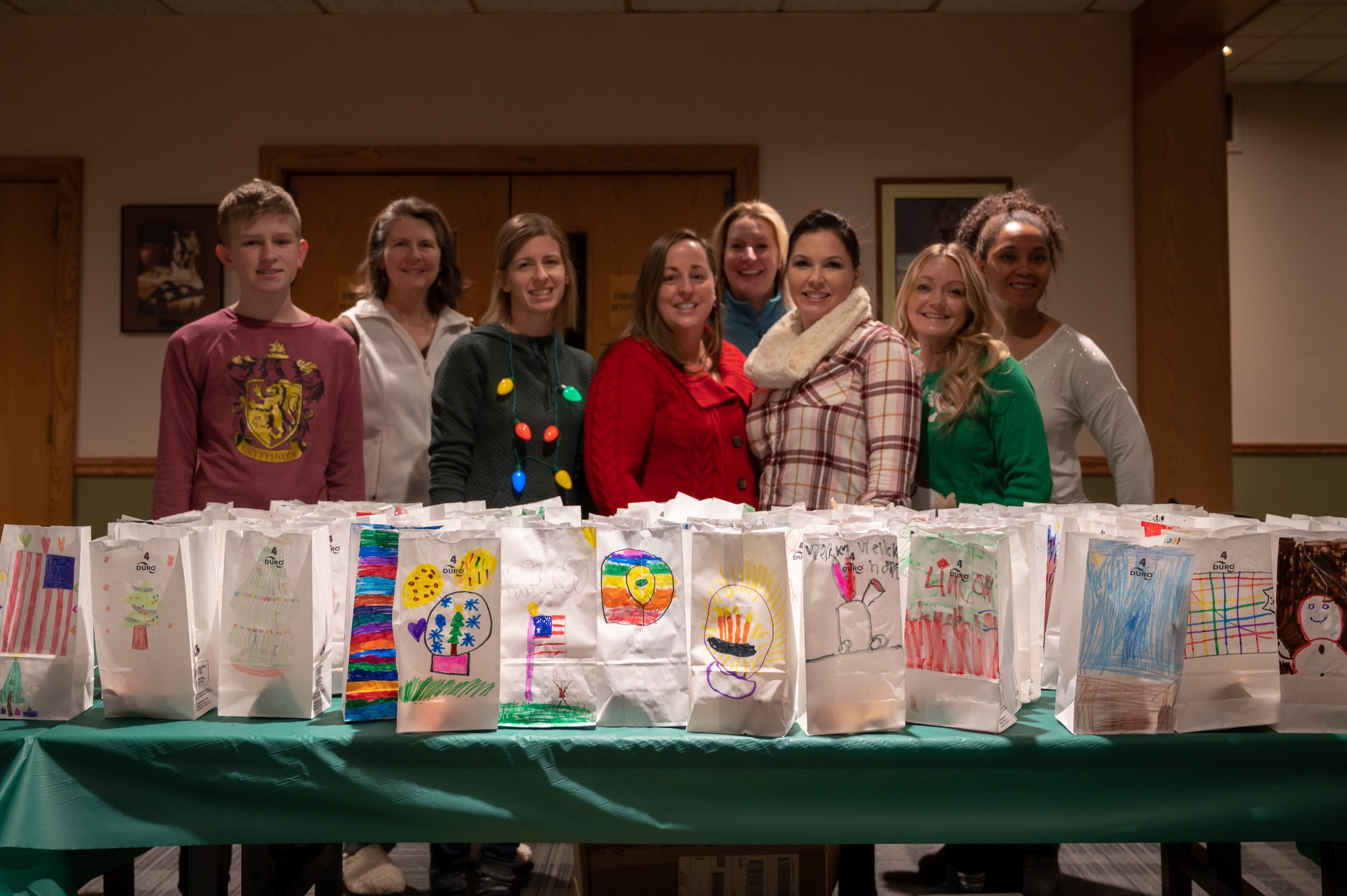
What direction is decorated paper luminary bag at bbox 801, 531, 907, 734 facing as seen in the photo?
toward the camera

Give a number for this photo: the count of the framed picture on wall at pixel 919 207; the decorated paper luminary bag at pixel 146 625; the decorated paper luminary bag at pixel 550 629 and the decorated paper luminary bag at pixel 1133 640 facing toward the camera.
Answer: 4

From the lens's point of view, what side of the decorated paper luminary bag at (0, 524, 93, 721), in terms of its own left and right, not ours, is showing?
front

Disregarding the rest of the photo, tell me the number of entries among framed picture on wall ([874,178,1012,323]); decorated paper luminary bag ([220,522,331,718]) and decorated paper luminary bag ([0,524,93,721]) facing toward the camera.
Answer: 3

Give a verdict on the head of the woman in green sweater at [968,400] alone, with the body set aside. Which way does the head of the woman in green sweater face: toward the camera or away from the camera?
toward the camera

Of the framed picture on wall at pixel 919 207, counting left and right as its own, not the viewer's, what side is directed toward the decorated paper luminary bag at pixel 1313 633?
front

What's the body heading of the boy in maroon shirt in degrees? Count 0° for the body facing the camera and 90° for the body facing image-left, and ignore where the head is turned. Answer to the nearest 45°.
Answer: approximately 0°

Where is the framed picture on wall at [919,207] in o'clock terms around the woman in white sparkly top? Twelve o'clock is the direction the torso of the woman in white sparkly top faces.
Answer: The framed picture on wall is roughly at 4 o'clock from the woman in white sparkly top.

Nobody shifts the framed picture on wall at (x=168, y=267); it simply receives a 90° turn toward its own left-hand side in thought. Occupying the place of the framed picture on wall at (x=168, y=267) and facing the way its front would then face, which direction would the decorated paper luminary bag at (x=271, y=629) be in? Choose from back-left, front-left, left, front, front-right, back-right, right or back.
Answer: right

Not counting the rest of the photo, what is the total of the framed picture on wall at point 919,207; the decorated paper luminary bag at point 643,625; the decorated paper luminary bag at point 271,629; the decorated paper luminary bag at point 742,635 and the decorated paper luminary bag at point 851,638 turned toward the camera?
5

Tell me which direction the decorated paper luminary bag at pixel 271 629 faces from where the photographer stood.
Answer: facing the viewer

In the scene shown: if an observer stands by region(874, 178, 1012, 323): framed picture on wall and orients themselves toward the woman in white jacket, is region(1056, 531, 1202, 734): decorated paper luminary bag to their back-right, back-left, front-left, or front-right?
front-left

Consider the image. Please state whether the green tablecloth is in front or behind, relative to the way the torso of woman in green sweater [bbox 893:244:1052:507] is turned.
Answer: in front

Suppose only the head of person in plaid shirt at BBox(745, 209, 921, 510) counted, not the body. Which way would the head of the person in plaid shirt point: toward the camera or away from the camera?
toward the camera

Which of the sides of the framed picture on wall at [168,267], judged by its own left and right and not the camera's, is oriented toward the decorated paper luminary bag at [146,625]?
front

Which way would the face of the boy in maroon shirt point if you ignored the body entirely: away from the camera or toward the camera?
toward the camera
